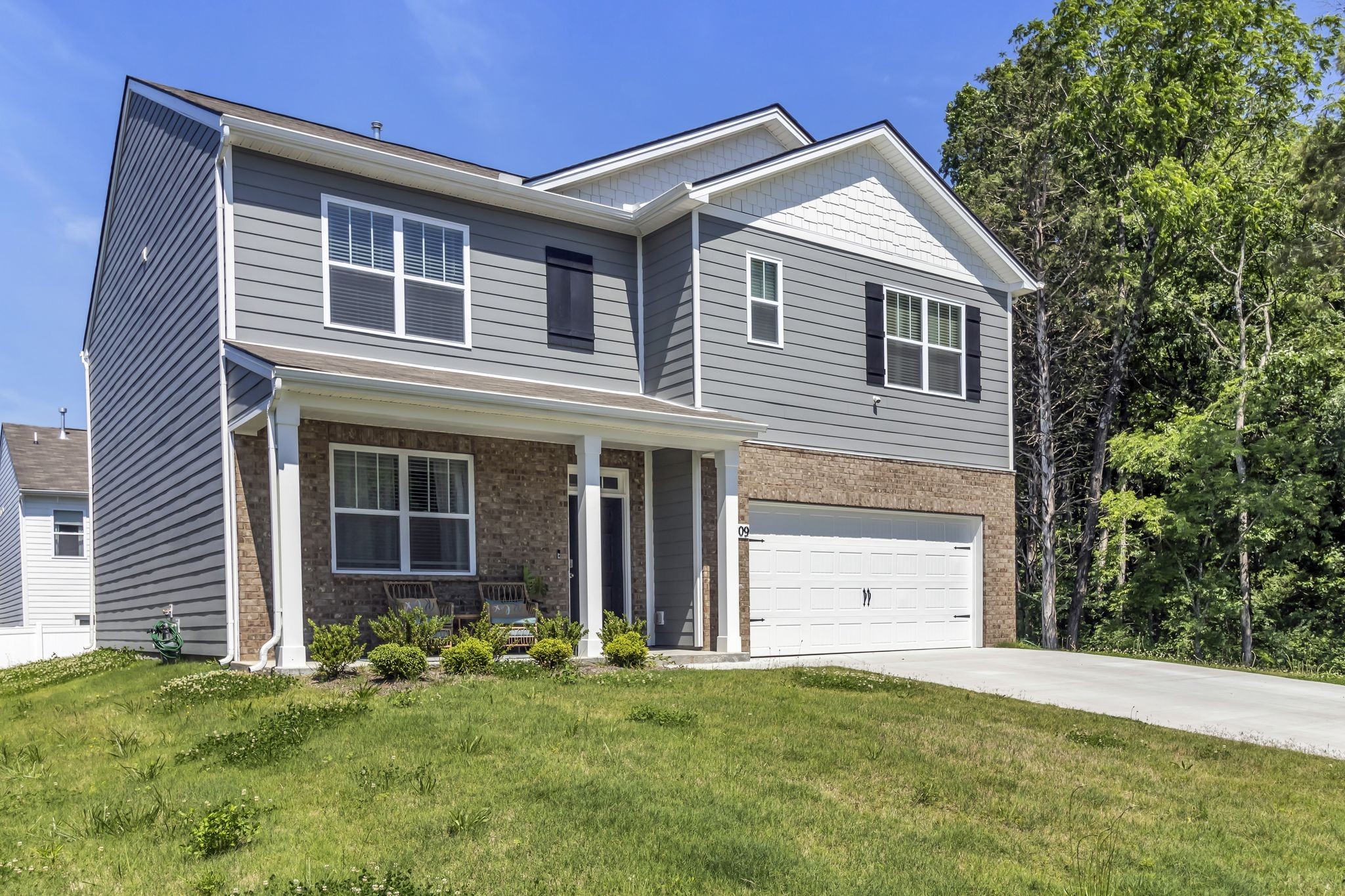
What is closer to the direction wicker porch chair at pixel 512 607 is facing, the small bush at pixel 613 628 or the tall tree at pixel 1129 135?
the small bush

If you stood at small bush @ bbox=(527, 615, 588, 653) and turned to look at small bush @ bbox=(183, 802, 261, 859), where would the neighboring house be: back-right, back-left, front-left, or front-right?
back-right

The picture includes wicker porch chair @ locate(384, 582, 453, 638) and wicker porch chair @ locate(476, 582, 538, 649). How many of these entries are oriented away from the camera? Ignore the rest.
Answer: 0

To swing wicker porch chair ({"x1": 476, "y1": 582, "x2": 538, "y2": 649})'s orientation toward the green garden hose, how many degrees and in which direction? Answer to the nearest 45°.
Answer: approximately 135° to its right

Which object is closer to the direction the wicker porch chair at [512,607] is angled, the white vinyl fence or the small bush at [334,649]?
the small bush

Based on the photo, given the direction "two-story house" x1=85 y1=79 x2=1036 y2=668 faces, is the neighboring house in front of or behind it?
behind

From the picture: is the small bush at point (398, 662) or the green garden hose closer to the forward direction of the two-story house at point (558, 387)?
the small bush

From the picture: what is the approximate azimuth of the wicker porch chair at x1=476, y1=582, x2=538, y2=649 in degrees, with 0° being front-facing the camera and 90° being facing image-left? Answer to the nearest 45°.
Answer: approximately 315°

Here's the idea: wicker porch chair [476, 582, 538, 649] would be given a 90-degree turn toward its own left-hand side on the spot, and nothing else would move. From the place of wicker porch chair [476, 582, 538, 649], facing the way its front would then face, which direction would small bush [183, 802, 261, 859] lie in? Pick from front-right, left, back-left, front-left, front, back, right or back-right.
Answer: back-right

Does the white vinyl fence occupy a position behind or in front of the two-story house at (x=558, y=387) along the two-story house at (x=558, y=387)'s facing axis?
behind

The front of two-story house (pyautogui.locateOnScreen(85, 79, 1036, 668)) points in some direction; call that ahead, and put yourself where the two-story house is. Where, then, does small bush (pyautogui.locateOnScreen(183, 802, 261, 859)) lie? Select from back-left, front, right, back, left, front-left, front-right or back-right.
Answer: front-right

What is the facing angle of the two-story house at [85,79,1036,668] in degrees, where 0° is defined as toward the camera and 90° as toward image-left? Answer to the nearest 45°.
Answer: approximately 315°
